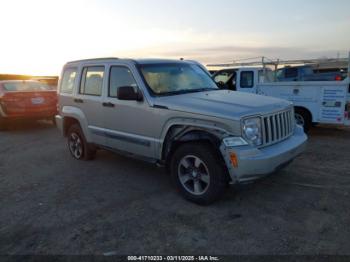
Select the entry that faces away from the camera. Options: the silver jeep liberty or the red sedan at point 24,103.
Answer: the red sedan

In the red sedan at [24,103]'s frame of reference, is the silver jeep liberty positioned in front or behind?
behind

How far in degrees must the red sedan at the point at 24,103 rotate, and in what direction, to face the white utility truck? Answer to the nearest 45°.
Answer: approximately 135° to its right

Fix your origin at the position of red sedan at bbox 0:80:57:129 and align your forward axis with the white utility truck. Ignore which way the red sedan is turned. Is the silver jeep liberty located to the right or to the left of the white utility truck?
right

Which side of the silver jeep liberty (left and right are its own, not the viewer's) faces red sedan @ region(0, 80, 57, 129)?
back

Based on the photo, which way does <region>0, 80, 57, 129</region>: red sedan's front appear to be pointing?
away from the camera

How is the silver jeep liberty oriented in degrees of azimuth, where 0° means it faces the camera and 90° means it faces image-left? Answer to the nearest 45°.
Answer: approximately 315°

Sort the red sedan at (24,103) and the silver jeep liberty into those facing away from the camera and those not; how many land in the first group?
1

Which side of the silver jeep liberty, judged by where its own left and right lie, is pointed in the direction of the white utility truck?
left

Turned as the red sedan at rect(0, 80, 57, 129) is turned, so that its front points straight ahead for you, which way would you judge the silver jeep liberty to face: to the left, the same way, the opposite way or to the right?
the opposite way
